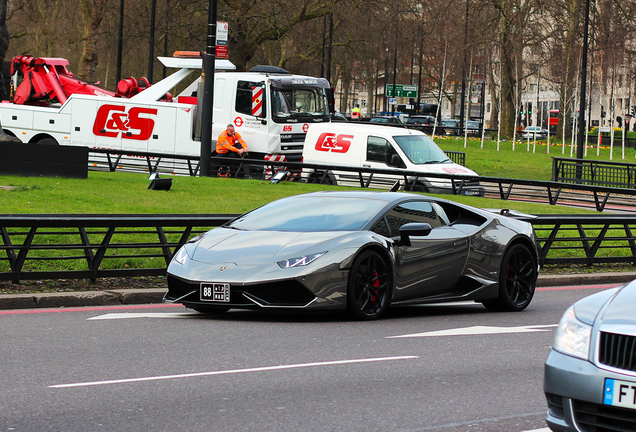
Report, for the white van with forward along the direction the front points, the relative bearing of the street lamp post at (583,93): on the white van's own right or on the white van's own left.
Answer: on the white van's own left

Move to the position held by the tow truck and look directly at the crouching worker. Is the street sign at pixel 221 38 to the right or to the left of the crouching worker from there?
right

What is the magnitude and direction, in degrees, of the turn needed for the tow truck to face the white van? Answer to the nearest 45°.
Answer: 0° — it already faces it

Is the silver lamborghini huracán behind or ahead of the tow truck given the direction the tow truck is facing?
ahead

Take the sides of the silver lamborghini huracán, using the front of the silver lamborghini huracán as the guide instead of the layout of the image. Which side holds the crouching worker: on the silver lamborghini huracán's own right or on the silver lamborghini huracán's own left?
on the silver lamborghini huracán's own right

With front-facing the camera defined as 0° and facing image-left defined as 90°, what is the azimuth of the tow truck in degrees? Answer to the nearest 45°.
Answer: approximately 315°

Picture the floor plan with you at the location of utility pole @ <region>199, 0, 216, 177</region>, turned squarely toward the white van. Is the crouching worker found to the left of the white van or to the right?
left

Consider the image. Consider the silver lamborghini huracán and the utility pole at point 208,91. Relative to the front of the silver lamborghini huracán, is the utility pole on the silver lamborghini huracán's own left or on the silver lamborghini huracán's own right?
on the silver lamborghini huracán's own right

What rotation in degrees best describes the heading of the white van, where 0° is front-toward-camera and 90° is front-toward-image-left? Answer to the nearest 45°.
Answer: approximately 315°

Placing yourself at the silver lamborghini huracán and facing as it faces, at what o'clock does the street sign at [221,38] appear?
The street sign is roughly at 4 o'clock from the silver lamborghini huracán.

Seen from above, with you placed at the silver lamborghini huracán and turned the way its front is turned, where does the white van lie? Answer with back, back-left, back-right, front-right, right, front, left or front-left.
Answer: back-right

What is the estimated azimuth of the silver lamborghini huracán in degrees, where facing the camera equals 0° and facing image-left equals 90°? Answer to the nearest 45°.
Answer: approximately 45°
